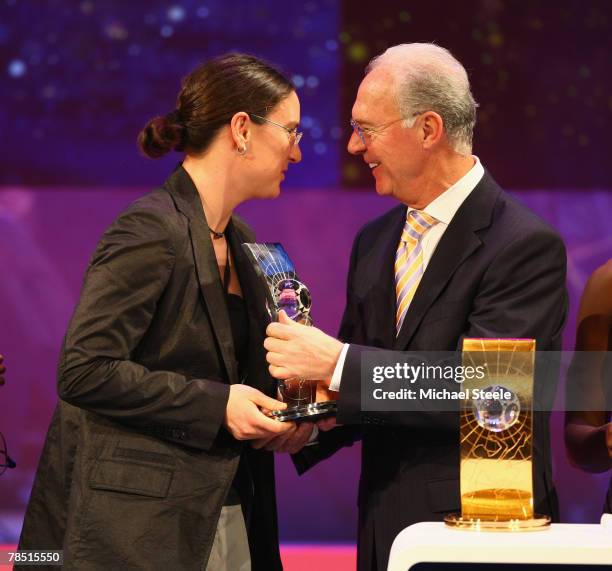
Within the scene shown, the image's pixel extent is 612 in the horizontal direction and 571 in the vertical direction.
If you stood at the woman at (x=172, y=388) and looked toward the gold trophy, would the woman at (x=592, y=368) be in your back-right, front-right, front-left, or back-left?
front-left

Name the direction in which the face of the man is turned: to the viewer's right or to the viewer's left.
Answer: to the viewer's left

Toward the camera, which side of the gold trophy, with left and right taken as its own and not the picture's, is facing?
front

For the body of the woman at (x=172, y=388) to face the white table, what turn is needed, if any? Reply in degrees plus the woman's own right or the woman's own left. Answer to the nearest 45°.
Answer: approximately 45° to the woman's own right

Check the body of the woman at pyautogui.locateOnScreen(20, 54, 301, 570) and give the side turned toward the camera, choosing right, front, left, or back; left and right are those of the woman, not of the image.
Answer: right

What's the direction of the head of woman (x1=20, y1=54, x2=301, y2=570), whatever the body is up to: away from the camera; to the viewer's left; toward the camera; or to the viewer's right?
to the viewer's right

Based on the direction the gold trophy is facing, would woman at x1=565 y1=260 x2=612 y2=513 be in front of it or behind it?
behind

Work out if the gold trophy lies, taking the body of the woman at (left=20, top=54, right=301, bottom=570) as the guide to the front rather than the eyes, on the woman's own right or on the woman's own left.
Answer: on the woman's own right

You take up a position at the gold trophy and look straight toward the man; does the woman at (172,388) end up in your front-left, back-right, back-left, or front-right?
front-left

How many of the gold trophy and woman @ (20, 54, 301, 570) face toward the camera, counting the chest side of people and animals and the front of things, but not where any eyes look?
1

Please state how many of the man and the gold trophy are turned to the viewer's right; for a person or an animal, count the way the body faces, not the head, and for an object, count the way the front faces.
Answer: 0

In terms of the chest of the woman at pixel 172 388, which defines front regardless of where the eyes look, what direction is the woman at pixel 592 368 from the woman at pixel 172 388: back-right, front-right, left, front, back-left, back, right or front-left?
front
